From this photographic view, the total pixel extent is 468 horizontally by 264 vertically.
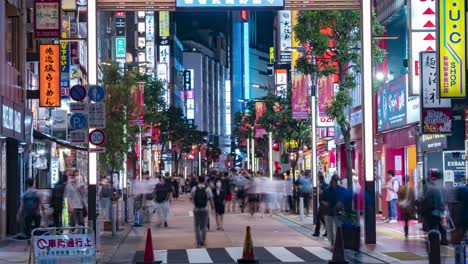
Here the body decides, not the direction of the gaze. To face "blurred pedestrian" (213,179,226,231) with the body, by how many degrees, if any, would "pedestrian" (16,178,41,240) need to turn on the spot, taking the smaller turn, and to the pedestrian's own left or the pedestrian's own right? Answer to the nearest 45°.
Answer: approximately 45° to the pedestrian's own right

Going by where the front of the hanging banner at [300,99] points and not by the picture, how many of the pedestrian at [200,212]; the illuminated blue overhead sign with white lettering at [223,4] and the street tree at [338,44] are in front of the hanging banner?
3

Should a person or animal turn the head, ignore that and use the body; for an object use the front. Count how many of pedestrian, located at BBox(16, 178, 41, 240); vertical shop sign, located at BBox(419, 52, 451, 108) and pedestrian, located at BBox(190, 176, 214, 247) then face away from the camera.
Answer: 2

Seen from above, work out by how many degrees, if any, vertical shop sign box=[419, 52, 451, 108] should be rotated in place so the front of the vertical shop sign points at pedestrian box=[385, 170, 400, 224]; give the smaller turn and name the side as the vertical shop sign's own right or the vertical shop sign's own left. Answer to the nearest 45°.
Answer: approximately 180°

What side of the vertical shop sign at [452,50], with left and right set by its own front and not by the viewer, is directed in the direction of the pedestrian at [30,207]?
right

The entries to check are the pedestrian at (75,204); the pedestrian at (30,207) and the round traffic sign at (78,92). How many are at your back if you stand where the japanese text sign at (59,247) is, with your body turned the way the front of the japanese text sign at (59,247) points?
3

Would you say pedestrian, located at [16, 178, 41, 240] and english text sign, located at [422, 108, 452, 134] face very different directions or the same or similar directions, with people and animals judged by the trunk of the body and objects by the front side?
very different directions
